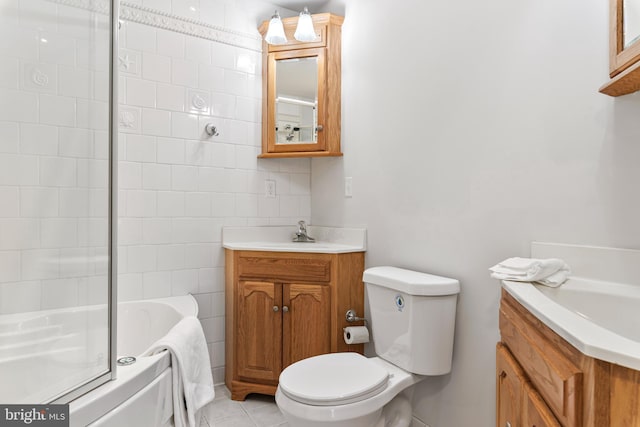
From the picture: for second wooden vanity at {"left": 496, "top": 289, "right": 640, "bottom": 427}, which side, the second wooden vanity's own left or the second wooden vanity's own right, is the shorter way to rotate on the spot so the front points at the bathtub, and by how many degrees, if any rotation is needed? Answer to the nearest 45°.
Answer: approximately 45° to the second wooden vanity's own right

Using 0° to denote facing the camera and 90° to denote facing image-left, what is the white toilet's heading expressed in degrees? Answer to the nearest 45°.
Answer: approximately 45°

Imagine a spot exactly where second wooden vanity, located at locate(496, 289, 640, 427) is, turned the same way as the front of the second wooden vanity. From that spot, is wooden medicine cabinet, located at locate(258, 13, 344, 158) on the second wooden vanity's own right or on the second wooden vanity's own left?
on the second wooden vanity's own right

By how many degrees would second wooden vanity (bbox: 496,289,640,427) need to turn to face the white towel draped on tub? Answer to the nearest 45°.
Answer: approximately 45° to its right
